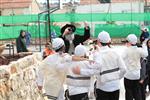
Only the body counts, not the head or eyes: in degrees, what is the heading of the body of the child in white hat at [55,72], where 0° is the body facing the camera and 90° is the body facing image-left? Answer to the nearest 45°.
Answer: approximately 225°

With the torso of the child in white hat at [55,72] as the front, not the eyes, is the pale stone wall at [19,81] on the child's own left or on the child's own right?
on the child's own left
